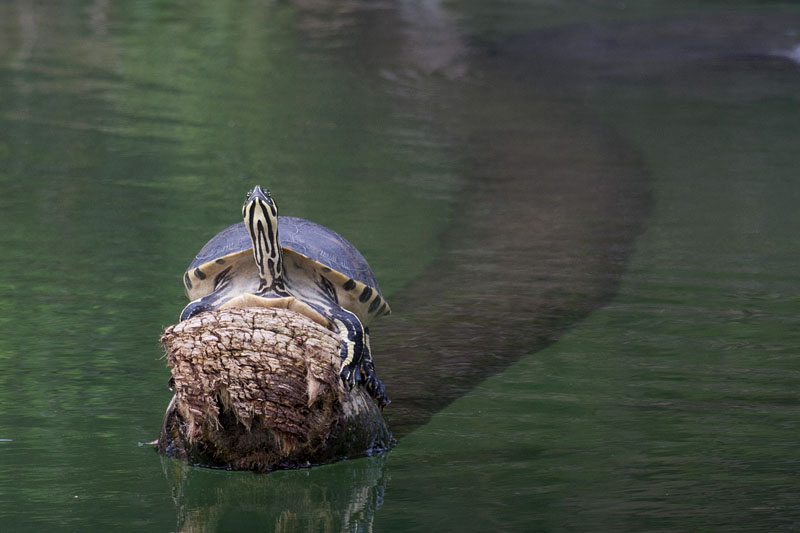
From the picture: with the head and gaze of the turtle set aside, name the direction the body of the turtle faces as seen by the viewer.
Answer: toward the camera
